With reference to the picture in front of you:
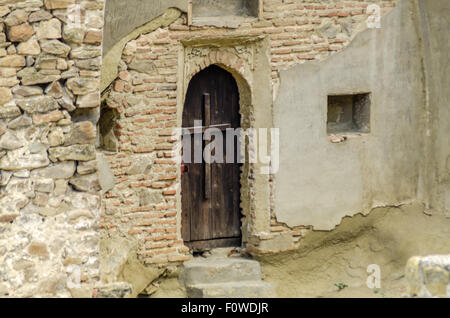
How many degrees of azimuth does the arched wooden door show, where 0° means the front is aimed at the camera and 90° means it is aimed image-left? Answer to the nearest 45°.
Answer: approximately 0°
